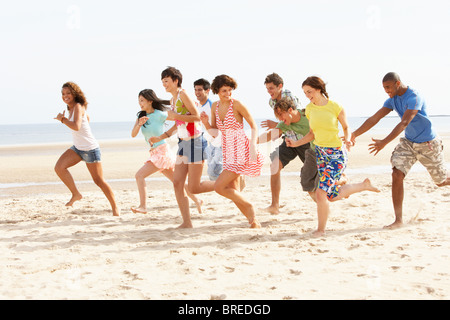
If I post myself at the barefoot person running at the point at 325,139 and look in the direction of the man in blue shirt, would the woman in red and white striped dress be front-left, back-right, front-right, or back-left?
back-left

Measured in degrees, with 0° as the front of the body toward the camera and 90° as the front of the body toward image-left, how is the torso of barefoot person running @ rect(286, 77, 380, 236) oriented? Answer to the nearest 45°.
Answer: approximately 45°

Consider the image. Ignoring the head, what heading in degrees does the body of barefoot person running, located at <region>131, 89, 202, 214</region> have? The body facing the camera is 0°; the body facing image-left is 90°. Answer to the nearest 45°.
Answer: approximately 90°

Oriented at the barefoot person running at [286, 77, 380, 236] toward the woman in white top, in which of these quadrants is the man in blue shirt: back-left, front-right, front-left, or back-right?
back-right
